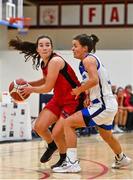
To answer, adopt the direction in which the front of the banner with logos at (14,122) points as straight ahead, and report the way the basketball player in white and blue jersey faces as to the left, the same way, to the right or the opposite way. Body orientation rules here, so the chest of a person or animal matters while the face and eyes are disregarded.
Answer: to the right

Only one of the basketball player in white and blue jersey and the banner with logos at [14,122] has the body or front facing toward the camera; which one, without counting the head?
the banner with logos

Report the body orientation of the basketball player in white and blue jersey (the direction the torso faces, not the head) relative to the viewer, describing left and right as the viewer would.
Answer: facing to the left of the viewer

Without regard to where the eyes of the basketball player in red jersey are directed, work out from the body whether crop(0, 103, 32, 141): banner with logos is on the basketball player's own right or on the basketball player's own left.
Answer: on the basketball player's own right

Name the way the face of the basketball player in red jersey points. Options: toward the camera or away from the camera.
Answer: toward the camera

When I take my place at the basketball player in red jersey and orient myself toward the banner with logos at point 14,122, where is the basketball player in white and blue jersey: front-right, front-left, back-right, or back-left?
back-right

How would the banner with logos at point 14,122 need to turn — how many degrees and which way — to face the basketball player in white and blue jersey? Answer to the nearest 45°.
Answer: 0° — it already faces them

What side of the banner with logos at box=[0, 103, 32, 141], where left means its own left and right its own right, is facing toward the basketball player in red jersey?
front

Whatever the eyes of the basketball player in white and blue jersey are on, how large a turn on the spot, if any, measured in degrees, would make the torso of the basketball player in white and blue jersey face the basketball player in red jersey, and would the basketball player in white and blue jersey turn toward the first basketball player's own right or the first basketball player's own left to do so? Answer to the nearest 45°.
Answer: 0° — they already face them

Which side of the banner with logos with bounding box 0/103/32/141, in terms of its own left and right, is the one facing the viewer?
front

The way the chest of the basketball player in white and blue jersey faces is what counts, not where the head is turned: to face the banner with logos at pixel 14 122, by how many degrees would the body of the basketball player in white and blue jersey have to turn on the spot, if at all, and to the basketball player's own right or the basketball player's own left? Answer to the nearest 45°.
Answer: approximately 90° to the basketball player's own right

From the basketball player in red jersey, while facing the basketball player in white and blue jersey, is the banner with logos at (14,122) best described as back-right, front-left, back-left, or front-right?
back-left

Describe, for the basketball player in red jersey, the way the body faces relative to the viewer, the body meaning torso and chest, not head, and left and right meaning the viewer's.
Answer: facing to the left of the viewer
